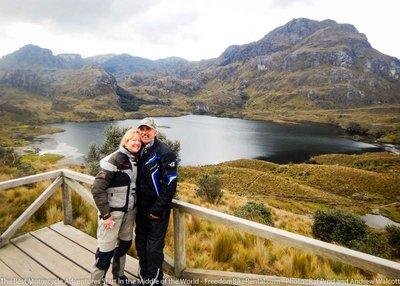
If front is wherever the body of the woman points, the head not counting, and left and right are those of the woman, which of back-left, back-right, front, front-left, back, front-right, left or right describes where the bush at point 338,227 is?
left

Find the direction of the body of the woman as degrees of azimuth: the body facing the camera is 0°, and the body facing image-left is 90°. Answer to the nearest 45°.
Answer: approximately 315°

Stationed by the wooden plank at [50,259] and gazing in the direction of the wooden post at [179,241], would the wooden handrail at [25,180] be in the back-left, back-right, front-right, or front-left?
back-left

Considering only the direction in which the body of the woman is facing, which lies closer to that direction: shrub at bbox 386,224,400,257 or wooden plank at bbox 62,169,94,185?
the shrub

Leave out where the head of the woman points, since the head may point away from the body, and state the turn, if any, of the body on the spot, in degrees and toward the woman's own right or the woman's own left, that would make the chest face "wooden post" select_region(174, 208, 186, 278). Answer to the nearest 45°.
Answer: approximately 45° to the woman's own left

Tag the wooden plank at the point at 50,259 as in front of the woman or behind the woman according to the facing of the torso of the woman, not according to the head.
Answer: behind

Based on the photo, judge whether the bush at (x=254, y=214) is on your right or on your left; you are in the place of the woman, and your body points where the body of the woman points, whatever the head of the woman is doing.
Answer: on your left
